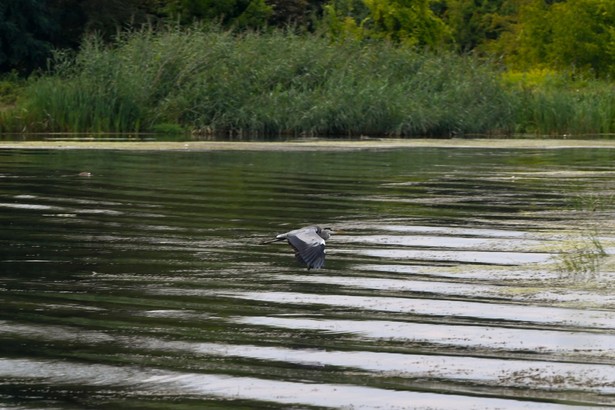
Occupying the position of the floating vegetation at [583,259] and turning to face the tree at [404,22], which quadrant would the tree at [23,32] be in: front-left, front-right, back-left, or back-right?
front-left

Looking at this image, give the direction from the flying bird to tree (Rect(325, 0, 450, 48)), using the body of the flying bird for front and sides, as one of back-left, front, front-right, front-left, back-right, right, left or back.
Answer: left

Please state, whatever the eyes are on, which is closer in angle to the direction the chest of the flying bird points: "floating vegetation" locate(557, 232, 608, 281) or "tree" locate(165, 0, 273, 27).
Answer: the floating vegetation

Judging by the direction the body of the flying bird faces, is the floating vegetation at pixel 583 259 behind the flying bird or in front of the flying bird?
in front

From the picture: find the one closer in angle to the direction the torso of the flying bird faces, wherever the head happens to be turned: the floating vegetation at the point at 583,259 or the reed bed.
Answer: the floating vegetation

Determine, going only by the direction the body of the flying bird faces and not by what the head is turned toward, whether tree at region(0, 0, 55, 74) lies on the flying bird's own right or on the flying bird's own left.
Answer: on the flying bird's own left

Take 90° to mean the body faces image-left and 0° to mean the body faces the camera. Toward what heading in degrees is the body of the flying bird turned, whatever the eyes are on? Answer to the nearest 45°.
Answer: approximately 270°

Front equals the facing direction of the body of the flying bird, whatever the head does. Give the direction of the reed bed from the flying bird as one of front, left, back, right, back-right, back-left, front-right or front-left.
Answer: left
